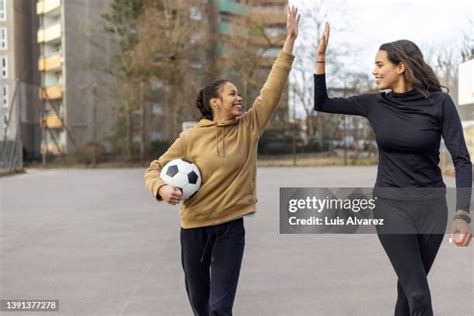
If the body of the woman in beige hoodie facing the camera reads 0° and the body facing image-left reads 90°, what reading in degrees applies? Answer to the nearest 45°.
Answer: approximately 0°

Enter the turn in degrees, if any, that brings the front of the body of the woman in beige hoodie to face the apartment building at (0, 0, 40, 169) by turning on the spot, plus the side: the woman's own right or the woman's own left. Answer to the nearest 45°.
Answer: approximately 180°

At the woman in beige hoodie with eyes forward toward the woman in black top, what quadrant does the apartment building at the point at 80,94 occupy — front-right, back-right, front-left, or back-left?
back-left

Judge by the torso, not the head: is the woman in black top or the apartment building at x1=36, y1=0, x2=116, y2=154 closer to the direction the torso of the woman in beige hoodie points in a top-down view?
the woman in black top

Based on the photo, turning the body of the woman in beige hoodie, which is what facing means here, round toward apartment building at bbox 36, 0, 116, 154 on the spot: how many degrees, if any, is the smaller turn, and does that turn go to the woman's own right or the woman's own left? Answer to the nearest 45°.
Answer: approximately 180°

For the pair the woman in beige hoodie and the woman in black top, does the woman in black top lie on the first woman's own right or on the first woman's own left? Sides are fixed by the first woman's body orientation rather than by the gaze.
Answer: on the first woman's own left

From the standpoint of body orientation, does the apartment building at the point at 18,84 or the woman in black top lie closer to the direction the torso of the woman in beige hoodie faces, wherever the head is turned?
the woman in black top

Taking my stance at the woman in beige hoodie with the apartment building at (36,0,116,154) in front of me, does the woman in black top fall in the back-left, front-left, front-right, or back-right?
back-right

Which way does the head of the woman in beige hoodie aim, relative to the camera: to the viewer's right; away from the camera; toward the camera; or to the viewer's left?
to the viewer's right

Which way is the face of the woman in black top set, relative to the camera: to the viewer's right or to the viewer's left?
to the viewer's left
